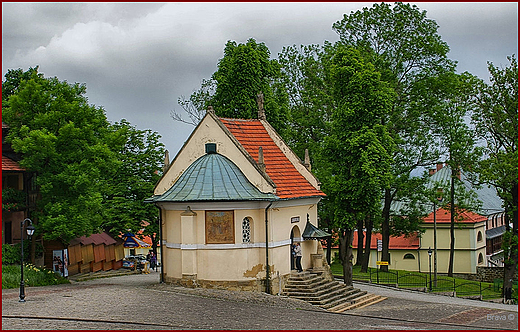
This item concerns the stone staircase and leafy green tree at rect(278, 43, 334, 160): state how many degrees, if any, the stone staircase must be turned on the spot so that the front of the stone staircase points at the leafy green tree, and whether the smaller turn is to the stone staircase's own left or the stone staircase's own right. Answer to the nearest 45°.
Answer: approximately 135° to the stone staircase's own left

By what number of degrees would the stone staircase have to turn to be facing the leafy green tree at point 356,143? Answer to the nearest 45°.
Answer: approximately 135° to its left

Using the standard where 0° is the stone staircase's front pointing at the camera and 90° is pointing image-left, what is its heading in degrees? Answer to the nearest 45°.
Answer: approximately 315°

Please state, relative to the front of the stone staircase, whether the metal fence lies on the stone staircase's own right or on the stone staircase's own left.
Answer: on the stone staircase's own left
